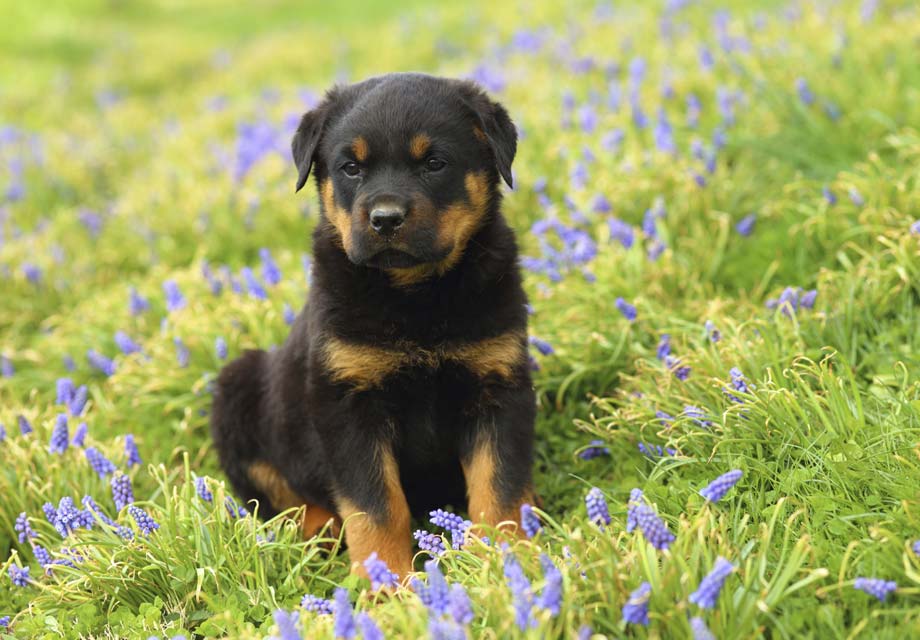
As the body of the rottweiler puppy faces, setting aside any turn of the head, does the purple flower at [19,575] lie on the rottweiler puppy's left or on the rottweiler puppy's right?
on the rottweiler puppy's right

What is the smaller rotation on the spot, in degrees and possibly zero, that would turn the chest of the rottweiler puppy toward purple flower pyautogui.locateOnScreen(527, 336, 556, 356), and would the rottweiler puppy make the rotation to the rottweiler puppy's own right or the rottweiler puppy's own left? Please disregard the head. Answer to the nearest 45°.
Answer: approximately 90° to the rottweiler puppy's own left

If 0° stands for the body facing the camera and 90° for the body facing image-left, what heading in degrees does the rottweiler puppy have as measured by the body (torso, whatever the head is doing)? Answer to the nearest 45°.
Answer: approximately 315°

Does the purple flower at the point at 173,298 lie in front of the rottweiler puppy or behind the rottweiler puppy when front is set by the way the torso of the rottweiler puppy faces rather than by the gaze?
behind

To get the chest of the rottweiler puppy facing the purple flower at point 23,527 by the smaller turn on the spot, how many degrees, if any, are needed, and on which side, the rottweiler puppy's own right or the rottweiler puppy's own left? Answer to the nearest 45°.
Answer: approximately 135° to the rottweiler puppy's own right
